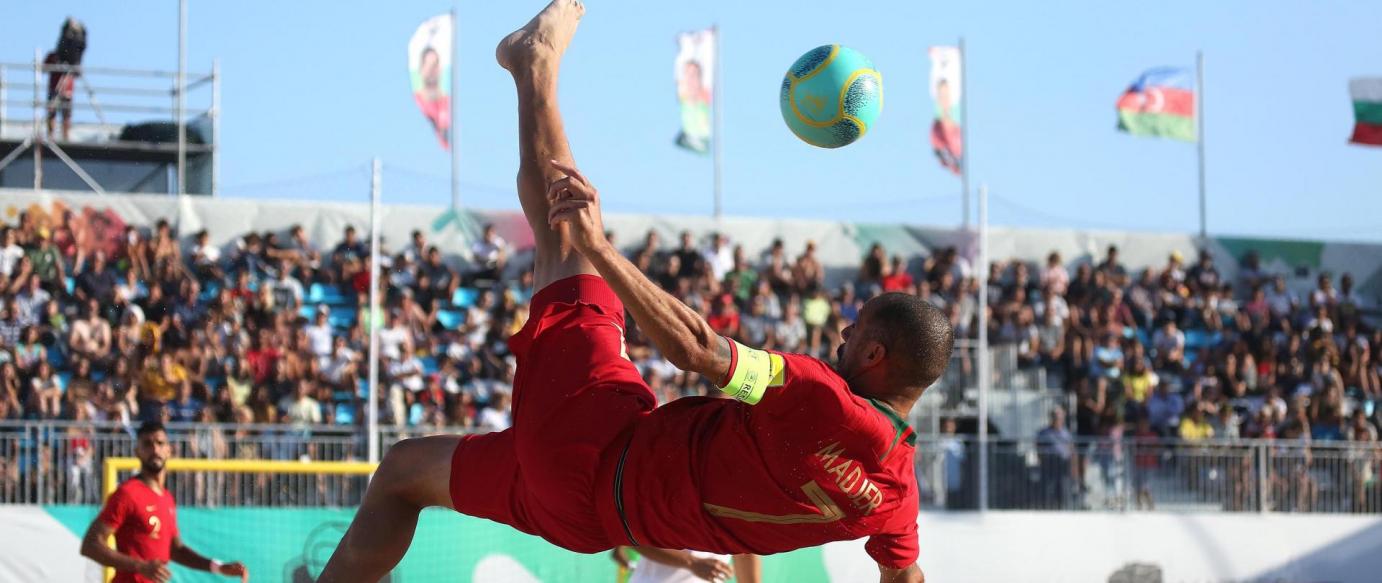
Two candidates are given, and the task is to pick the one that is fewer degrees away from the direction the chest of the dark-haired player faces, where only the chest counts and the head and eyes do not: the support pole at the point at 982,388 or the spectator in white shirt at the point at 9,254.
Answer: the support pole

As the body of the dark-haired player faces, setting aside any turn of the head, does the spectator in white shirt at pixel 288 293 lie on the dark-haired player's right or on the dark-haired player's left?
on the dark-haired player's left

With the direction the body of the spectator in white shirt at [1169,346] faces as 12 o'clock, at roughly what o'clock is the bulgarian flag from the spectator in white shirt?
The bulgarian flag is roughly at 7 o'clock from the spectator in white shirt.

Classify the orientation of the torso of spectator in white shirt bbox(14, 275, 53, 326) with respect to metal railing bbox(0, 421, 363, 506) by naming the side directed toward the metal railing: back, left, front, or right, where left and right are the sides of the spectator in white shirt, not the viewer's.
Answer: front

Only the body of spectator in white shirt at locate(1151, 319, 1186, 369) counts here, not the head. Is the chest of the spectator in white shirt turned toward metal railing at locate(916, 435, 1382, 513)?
yes

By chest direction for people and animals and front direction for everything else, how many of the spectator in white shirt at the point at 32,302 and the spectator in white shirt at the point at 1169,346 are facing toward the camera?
2

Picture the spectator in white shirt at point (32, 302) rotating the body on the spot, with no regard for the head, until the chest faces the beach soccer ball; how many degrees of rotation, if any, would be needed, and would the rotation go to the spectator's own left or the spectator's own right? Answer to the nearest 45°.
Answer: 0° — they already face it
